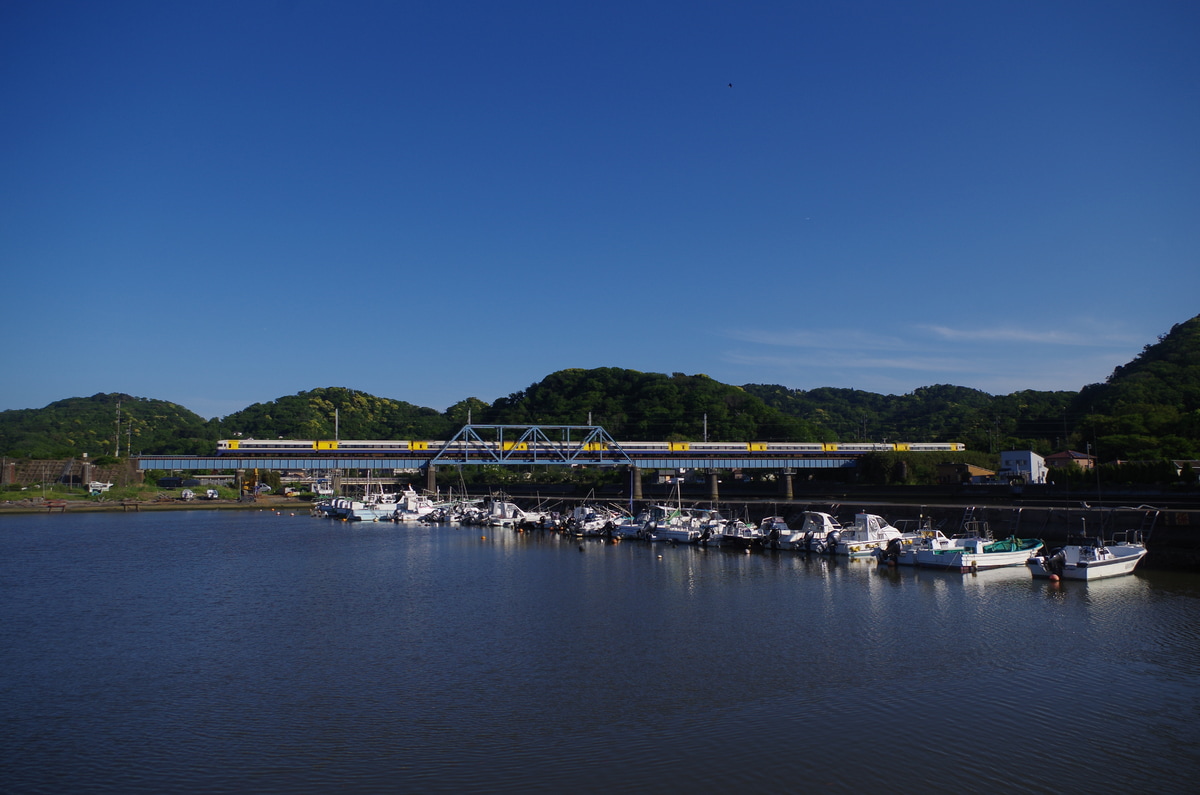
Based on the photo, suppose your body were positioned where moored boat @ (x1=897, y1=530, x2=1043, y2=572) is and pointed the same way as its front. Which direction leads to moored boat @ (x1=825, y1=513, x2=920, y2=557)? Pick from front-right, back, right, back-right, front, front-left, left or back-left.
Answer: back-left

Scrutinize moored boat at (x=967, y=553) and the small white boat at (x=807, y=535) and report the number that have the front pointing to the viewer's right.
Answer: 2

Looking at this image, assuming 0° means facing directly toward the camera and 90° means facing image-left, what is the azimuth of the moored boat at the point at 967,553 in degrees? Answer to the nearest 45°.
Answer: approximately 270°

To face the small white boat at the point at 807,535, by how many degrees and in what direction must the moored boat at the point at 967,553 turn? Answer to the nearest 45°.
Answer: approximately 135° to its left

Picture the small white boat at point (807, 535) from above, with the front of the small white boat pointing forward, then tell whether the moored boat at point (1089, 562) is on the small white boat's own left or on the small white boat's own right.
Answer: on the small white boat's own right

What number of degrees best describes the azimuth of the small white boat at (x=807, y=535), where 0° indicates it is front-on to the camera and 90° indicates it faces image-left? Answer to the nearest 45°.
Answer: approximately 270°

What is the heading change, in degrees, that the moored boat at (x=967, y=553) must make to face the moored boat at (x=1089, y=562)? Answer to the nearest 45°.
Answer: approximately 45° to its right

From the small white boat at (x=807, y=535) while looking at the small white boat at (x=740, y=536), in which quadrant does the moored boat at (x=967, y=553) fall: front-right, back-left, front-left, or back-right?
back-left

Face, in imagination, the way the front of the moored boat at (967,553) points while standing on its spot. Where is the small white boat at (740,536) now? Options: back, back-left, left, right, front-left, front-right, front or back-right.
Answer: back-left
